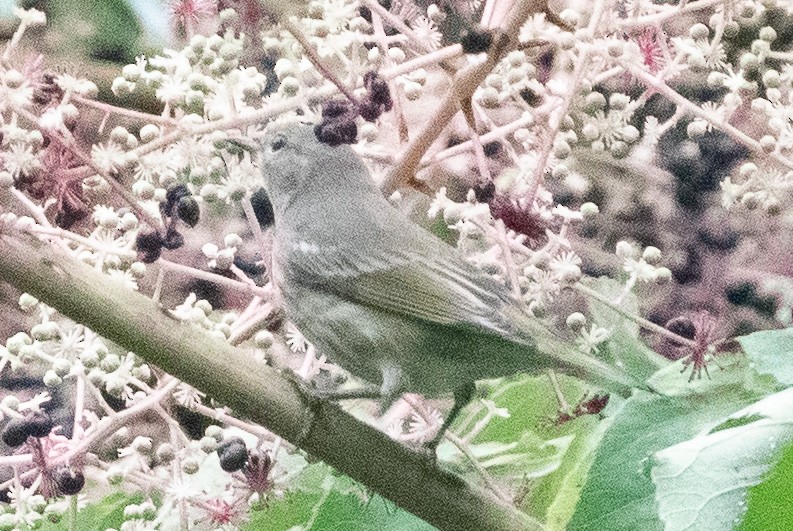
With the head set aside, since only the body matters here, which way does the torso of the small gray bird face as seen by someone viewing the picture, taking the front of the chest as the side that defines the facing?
to the viewer's left
